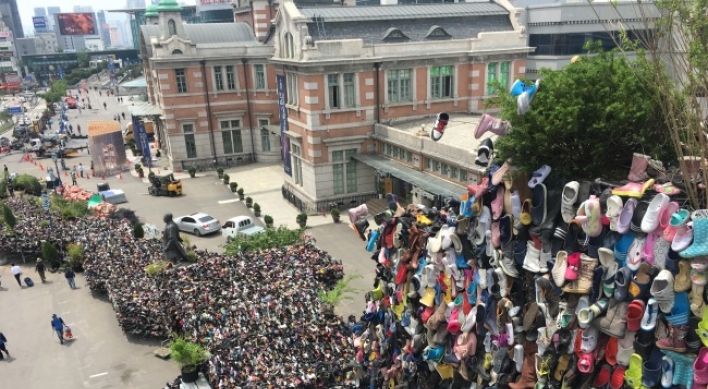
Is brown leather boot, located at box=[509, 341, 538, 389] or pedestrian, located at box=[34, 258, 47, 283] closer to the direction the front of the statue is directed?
the pedestrian

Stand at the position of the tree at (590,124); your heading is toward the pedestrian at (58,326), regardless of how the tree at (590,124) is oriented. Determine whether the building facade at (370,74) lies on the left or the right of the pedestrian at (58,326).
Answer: right

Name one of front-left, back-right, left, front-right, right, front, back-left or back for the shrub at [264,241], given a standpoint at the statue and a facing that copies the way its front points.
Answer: back

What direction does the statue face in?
to the viewer's left

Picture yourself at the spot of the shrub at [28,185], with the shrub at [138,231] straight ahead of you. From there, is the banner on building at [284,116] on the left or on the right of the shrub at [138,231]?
left

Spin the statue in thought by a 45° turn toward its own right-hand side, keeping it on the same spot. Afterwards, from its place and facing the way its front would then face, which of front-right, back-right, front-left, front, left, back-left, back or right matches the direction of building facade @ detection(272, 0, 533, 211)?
right

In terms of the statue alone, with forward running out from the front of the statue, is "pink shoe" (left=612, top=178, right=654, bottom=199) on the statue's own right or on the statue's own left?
on the statue's own left
